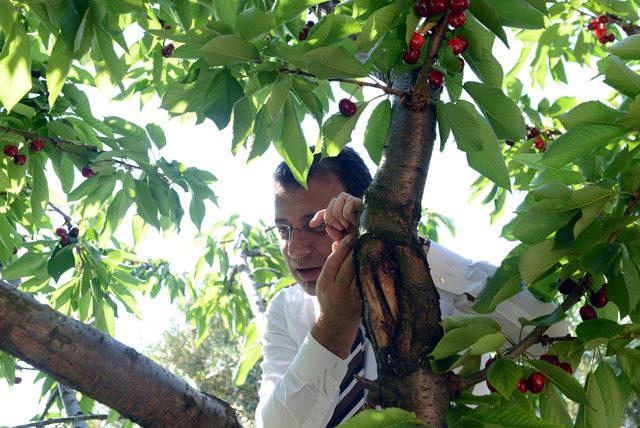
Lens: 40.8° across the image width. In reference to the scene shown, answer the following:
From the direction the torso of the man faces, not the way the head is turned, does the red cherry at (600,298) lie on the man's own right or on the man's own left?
on the man's own left

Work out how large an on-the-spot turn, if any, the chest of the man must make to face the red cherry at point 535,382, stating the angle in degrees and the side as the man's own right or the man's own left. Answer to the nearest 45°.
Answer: approximately 45° to the man's own left

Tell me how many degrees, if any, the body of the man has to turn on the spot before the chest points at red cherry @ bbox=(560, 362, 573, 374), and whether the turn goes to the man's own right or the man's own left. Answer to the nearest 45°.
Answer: approximately 45° to the man's own left

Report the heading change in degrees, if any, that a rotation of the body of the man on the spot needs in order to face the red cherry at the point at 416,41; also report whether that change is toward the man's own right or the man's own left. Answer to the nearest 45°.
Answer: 0° — they already face it

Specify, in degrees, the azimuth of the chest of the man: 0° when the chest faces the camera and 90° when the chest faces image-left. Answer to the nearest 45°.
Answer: approximately 0°

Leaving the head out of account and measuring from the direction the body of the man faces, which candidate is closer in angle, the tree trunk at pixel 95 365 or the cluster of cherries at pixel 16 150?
the tree trunk

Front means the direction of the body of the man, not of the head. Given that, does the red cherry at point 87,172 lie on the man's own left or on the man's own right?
on the man's own right

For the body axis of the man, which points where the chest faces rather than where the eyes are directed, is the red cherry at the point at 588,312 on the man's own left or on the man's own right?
on the man's own left

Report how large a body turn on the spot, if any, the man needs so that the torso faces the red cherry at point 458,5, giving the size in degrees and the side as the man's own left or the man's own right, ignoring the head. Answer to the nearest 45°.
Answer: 0° — they already face it
